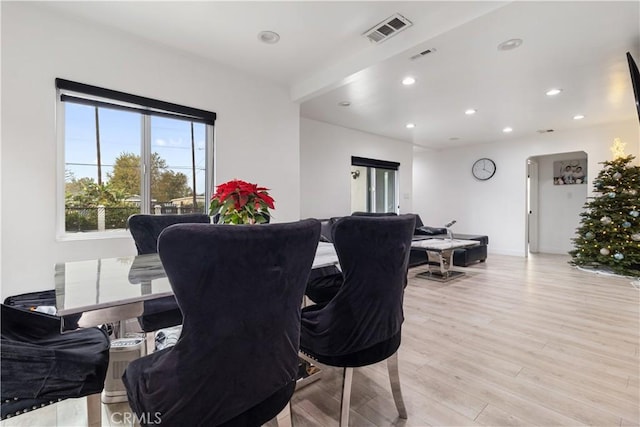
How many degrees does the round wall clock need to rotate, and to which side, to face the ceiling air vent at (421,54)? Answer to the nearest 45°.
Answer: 0° — it already faces it

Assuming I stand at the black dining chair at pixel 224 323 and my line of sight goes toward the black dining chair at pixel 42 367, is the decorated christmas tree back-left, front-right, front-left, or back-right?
back-right

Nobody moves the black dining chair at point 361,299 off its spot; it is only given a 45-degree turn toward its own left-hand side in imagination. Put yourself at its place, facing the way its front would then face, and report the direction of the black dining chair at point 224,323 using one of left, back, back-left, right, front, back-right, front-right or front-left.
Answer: front-left

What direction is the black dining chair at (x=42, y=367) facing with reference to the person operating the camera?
facing away from the viewer and to the right of the viewer

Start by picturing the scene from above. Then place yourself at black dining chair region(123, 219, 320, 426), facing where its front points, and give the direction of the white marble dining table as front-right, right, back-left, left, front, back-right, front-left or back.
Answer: front

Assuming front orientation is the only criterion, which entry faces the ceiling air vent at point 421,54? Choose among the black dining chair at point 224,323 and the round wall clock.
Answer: the round wall clock

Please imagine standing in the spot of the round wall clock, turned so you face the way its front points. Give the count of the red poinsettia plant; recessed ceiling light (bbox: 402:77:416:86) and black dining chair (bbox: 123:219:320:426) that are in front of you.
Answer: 3

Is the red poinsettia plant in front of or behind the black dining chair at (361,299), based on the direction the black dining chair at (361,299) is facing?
in front

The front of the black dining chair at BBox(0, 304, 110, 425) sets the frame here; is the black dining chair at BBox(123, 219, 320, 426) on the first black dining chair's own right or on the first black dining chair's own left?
on the first black dining chair's own right

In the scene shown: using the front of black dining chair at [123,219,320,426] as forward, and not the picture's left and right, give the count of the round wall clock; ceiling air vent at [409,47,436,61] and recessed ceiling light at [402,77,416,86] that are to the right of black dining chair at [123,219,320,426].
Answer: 3

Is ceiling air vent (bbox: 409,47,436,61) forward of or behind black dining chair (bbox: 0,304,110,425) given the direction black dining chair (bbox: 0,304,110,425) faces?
forward

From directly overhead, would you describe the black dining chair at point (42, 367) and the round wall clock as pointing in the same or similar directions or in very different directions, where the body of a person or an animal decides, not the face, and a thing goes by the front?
very different directions

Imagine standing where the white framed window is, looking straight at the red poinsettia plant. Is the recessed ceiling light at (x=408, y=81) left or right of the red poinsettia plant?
left

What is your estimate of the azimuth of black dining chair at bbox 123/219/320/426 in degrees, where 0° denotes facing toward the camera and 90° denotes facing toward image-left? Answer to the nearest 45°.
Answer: approximately 135°

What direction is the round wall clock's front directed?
toward the camera

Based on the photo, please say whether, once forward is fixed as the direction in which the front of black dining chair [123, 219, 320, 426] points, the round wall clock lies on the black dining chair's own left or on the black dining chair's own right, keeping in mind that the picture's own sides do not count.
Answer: on the black dining chair's own right
